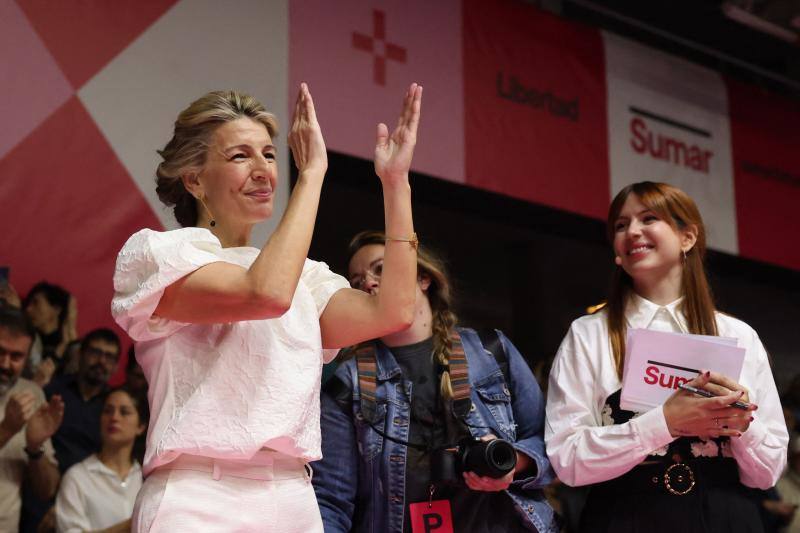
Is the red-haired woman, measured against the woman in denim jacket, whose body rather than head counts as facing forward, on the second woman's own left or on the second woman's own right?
on the second woman's own left

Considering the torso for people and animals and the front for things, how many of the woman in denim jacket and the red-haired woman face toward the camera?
2

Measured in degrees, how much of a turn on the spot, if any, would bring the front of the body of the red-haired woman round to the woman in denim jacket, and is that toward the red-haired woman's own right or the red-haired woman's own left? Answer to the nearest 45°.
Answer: approximately 90° to the red-haired woman's own right

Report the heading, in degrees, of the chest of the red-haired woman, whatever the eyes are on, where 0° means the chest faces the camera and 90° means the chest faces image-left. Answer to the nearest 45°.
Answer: approximately 0°
